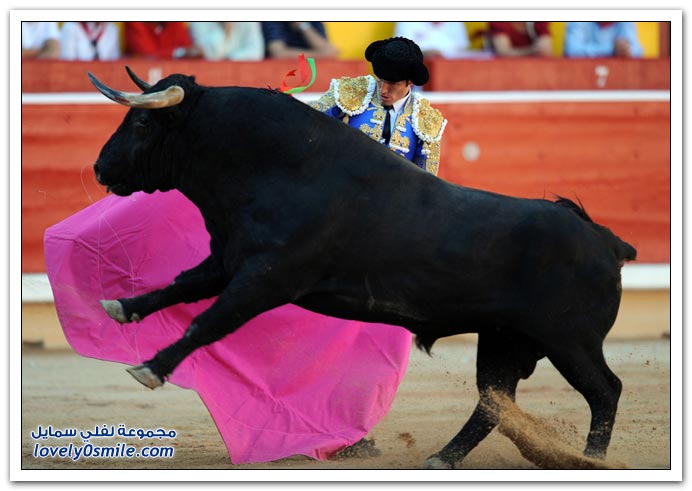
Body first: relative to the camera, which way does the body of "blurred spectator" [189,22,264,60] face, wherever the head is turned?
toward the camera

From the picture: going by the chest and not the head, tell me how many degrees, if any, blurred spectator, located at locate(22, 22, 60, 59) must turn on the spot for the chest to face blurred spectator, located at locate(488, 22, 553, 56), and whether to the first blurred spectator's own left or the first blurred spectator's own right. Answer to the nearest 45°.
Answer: approximately 90° to the first blurred spectator's own left

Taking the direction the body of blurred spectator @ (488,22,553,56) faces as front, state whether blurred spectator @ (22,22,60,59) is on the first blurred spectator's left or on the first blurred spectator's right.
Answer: on the first blurred spectator's right

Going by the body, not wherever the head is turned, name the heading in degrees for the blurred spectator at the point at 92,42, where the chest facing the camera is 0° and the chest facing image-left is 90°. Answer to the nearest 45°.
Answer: approximately 0°

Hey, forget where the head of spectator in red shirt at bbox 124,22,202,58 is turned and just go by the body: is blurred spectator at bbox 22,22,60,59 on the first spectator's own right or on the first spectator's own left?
on the first spectator's own right

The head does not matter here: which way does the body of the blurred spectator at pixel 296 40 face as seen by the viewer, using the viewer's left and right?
facing the viewer

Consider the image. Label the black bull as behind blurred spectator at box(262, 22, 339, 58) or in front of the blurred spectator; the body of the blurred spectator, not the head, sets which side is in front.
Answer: in front

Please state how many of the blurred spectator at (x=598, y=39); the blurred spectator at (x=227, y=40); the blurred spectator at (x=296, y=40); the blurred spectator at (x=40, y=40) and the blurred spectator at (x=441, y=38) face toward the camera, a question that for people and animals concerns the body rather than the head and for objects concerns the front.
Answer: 5

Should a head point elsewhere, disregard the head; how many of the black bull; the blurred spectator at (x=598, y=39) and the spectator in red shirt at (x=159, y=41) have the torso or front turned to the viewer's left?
1

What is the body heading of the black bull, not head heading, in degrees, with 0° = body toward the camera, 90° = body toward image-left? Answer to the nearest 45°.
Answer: approximately 90°

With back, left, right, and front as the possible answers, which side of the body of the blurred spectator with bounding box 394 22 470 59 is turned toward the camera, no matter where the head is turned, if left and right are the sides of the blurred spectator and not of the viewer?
front

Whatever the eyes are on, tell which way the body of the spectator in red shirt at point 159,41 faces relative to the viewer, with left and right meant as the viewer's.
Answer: facing the viewer

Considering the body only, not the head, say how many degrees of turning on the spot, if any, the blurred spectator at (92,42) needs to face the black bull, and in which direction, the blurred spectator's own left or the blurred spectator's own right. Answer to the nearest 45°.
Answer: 0° — they already face it

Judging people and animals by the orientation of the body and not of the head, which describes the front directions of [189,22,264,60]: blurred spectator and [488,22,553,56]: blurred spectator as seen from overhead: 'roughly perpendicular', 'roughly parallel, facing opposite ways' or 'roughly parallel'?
roughly parallel
